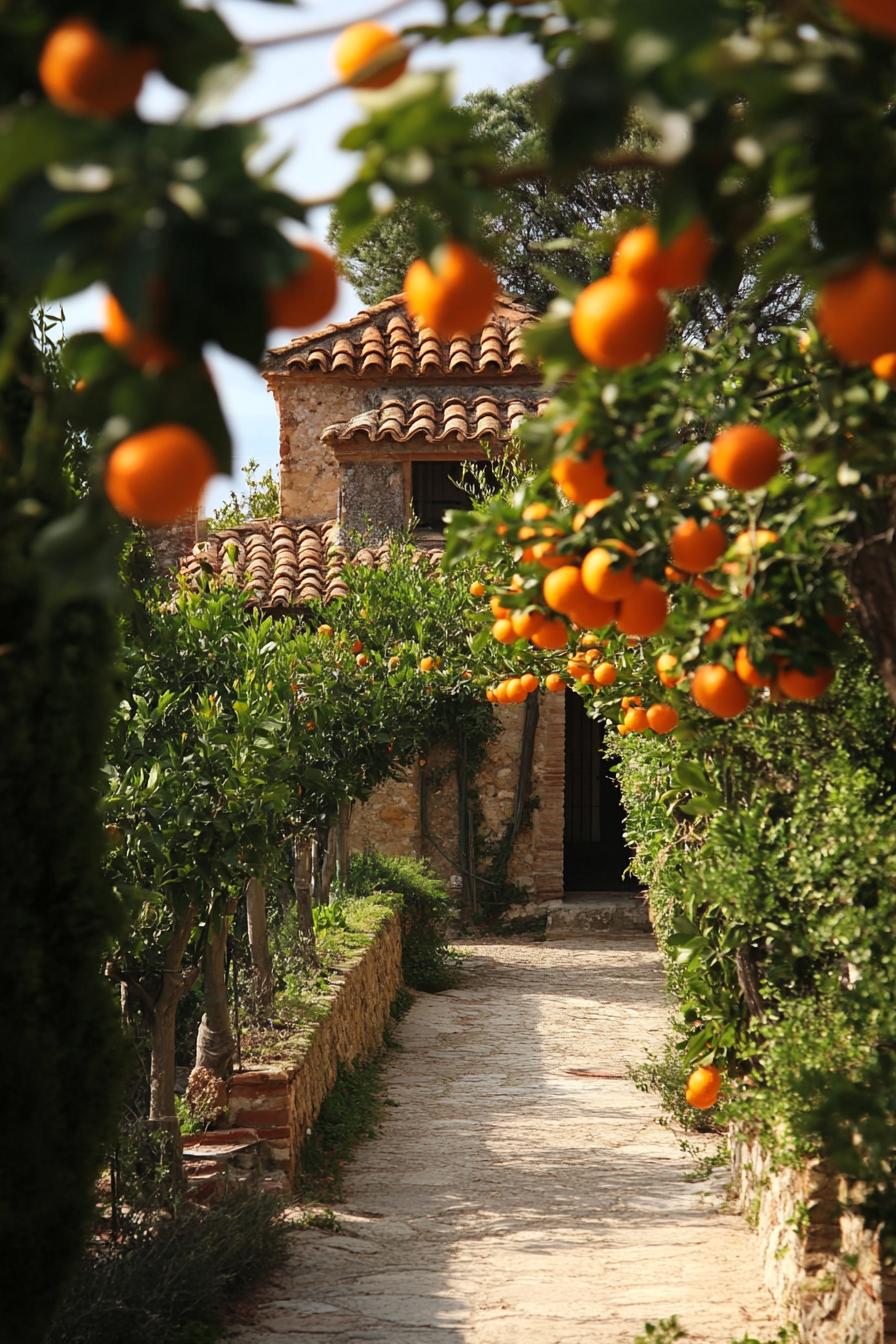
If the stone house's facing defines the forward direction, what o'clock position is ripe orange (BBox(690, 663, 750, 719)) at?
The ripe orange is roughly at 12 o'clock from the stone house.

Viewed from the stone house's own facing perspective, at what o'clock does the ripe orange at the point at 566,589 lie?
The ripe orange is roughly at 12 o'clock from the stone house.

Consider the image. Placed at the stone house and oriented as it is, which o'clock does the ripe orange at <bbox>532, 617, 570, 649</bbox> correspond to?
The ripe orange is roughly at 12 o'clock from the stone house.

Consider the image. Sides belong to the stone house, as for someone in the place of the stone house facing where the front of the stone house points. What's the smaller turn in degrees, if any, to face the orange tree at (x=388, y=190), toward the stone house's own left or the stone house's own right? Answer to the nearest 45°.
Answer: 0° — it already faces it

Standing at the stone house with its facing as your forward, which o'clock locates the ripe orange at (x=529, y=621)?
The ripe orange is roughly at 12 o'clock from the stone house.

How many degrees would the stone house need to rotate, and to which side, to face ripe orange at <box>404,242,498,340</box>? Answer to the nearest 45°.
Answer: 0° — it already faces it

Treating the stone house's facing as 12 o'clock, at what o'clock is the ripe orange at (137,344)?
The ripe orange is roughly at 12 o'clock from the stone house.

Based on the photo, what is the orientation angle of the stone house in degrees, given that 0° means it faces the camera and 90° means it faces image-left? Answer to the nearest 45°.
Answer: approximately 0°
